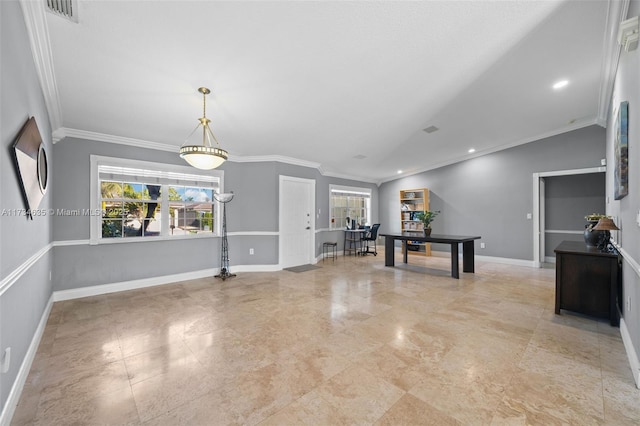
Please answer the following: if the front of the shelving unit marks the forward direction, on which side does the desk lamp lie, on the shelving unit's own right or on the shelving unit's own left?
on the shelving unit's own left

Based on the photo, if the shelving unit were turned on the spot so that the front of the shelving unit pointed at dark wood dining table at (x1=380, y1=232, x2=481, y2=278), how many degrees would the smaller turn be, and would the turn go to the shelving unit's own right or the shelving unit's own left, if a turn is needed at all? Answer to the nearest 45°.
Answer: approximately 45° to the shelving unit's own left

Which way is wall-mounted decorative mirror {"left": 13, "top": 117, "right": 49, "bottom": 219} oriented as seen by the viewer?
to the viewer's right

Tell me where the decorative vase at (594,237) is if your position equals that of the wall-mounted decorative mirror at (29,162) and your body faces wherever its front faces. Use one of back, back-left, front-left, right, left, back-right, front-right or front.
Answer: front-right

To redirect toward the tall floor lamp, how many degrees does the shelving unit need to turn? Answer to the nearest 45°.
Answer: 0° — it already faces it

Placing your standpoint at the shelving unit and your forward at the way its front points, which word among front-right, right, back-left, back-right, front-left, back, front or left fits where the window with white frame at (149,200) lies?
front

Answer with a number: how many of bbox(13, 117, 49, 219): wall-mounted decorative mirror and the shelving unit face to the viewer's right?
1

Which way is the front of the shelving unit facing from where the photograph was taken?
facing the viewer and to the left of the viewer

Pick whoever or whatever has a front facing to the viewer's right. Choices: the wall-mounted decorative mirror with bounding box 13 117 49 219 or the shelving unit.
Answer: the wall-mounted decorative mirror
